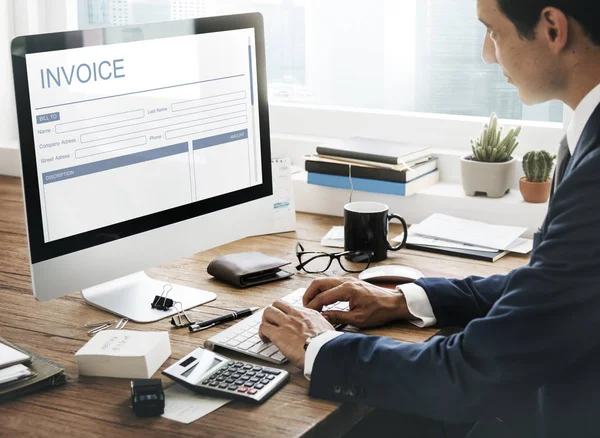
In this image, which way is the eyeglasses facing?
toward the camera

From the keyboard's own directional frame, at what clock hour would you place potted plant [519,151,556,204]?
The potted plant is roughly at 9 o'clock from the keyboard.

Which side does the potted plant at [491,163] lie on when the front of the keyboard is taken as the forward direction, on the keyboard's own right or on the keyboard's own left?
on the keyboard's own left

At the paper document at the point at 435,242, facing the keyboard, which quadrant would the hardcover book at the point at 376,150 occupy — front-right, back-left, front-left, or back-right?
back-right

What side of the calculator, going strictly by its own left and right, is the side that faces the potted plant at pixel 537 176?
left

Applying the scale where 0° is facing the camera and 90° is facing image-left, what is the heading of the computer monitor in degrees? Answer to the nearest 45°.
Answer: approximately 315°

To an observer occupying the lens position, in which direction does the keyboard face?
facing the viewer and to the right of the viewer

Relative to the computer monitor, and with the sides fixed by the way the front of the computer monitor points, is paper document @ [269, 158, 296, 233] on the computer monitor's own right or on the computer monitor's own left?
on the computer monitor's own left
